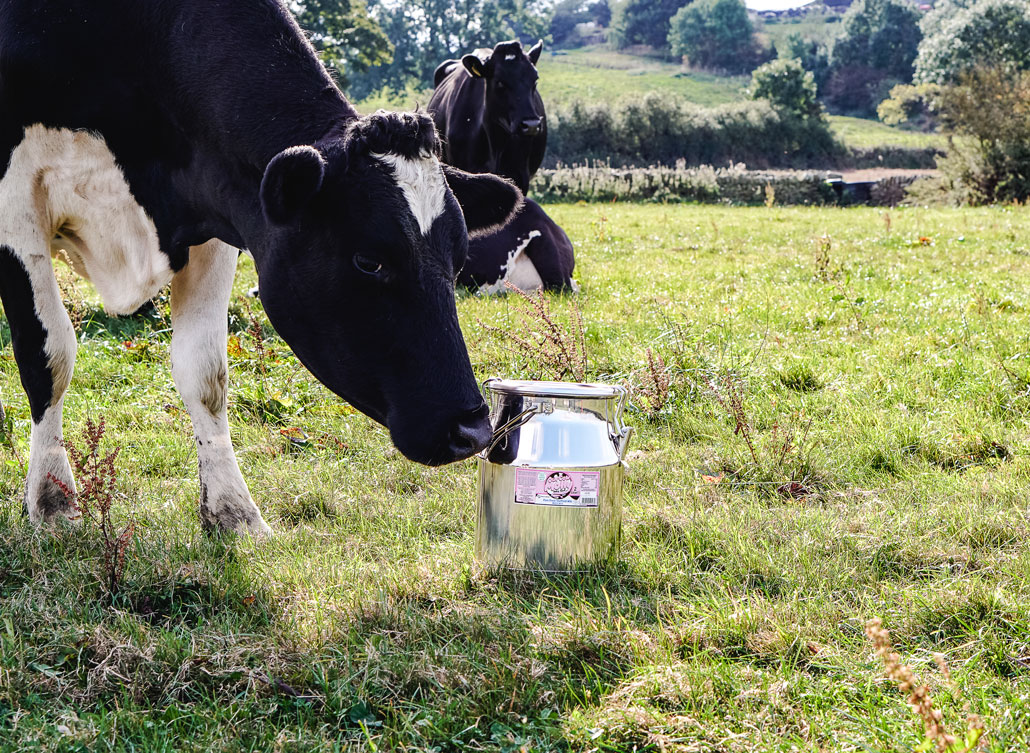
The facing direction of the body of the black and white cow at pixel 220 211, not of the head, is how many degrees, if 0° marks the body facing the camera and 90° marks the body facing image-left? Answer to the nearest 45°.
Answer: approximately 315°

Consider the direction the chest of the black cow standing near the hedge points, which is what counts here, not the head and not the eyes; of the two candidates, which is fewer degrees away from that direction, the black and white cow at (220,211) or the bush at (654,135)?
the black and white cow

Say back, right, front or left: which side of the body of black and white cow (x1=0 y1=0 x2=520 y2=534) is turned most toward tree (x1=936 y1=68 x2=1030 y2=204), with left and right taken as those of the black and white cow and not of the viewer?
left

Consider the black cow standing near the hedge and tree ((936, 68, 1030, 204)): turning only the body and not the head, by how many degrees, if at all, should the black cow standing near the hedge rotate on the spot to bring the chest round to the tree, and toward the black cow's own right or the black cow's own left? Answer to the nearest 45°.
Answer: approximately 90° to the black cow's own left

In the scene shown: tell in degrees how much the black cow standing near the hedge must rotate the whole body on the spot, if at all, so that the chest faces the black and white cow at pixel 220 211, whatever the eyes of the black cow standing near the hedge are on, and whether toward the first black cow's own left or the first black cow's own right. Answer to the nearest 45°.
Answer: approximately 45° to the first black cow's own right

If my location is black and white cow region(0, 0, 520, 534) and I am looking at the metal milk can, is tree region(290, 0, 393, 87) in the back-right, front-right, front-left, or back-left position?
back-left

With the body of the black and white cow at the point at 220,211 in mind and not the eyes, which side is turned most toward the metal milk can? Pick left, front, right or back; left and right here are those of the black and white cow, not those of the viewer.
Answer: front

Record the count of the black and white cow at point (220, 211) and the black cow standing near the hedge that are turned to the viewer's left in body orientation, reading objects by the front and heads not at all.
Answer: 0

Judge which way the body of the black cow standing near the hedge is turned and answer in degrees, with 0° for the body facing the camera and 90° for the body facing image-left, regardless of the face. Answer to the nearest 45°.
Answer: approximately 315°
